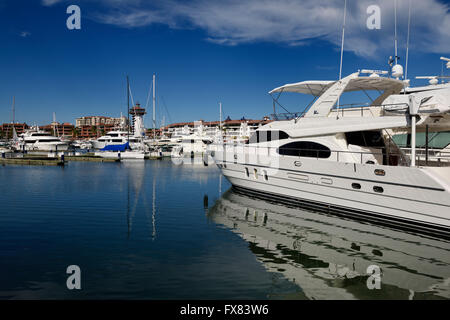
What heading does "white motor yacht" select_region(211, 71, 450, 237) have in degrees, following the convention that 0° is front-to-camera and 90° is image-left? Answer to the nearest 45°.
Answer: approximately 135°
